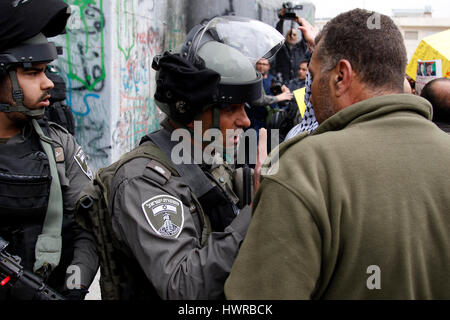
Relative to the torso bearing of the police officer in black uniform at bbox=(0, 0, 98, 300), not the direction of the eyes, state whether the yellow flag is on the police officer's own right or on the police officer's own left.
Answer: on the police officer's own left

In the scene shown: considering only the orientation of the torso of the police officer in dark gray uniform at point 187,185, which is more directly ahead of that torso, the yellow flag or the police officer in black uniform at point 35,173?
the yellow flag

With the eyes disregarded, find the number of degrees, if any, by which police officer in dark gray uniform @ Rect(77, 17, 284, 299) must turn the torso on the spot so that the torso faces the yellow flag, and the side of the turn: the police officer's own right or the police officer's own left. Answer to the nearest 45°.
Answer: approximately 45° to the police officer's own left

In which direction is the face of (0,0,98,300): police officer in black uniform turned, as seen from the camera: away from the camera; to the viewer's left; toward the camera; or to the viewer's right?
to the viewer's right

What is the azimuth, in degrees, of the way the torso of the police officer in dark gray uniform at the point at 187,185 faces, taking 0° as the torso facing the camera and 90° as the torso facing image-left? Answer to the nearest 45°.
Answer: approximately 270°

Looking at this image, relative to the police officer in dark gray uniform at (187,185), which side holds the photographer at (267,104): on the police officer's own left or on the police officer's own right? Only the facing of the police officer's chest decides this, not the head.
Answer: on the police officer's own left

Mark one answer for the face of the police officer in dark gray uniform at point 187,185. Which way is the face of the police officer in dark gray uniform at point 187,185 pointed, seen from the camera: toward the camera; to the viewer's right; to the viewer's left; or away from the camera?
to the viewer's right
